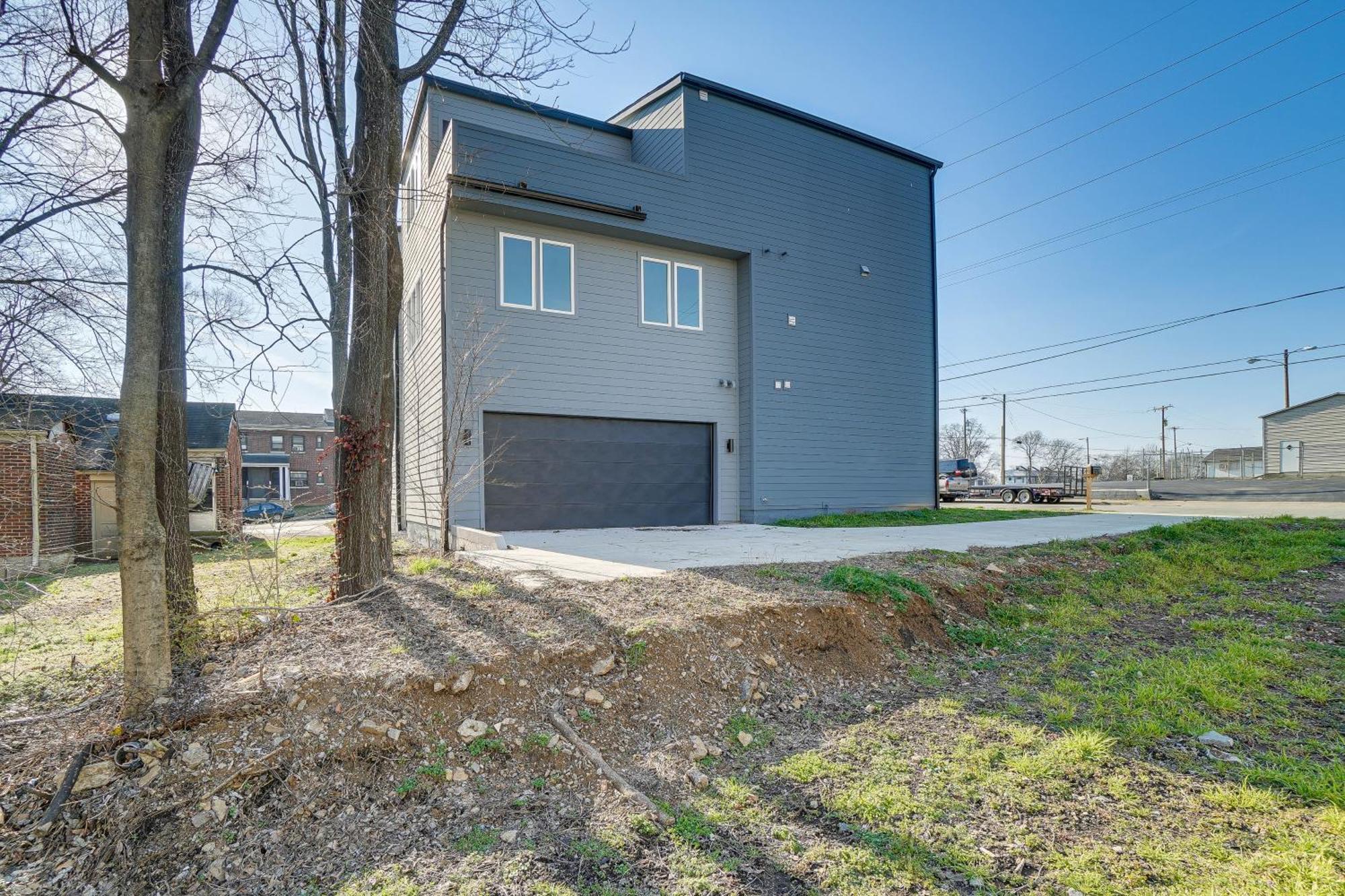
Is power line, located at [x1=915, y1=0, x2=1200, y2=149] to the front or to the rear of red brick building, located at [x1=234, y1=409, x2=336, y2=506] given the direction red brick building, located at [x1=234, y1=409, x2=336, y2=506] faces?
to the front

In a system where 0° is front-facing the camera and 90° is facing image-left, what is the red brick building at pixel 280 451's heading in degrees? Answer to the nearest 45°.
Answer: approximately 0°

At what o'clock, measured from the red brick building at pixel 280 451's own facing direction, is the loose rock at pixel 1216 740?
The loose rock is roughly at 12 o'clock from the red brick building.

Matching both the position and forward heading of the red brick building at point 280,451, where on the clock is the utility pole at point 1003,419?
The utility pole is roughly at 10 o'clock from the red brick building.

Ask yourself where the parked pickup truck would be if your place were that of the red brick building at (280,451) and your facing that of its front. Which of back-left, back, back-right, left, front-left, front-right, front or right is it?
front-left

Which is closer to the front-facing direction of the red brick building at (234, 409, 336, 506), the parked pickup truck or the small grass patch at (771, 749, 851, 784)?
the small grass patch

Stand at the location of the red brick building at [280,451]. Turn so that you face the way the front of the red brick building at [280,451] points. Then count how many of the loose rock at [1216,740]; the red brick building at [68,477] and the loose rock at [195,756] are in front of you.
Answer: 3

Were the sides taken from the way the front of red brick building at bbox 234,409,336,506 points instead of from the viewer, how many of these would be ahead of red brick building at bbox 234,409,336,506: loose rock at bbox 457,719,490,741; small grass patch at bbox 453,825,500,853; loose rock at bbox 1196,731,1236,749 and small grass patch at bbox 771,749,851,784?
4

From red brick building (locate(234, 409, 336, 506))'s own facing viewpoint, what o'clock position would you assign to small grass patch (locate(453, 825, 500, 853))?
The small grass patch is roughly at 12 o'clock from the red brick building.

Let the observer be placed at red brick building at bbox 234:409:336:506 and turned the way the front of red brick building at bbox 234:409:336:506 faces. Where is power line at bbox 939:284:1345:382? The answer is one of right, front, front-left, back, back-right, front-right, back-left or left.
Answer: front-left

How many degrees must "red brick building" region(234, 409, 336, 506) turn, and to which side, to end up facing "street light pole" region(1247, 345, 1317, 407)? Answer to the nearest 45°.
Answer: approximately 45° to its left

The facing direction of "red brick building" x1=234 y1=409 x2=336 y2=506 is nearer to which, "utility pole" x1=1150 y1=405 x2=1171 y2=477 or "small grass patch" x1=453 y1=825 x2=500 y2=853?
the small grass patch

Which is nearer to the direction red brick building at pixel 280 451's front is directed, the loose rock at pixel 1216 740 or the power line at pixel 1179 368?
the loose rock

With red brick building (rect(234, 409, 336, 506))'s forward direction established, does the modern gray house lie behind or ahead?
ahead
